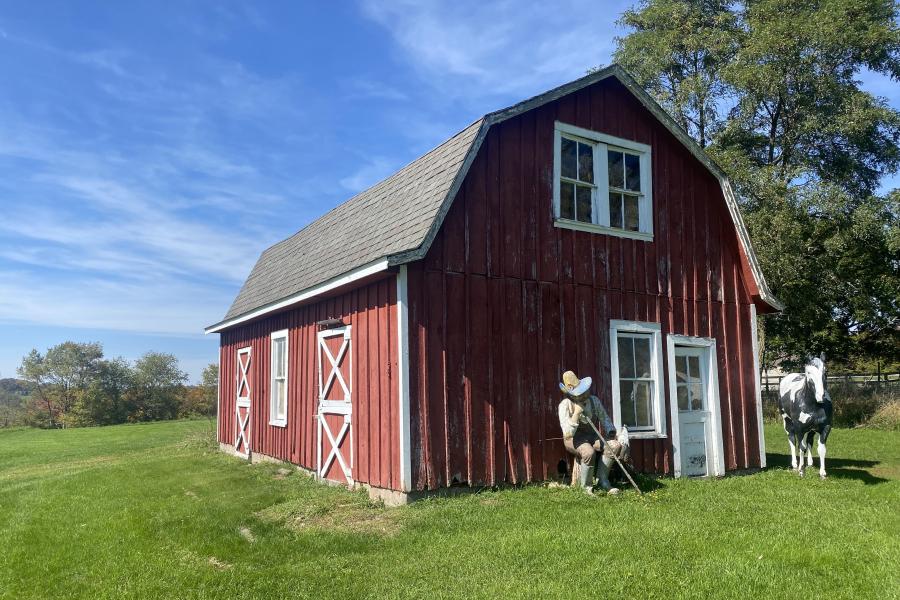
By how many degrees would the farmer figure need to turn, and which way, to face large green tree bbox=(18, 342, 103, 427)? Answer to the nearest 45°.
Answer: approximately 180°

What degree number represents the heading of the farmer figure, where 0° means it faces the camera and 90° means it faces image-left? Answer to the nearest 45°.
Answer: approximately 315°

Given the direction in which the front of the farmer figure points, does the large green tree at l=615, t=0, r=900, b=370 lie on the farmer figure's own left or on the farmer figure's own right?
on the farmer figure's own left

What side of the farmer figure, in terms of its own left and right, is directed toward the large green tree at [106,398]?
back

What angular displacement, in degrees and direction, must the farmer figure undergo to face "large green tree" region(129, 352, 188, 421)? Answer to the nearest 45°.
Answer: approximately 180°
